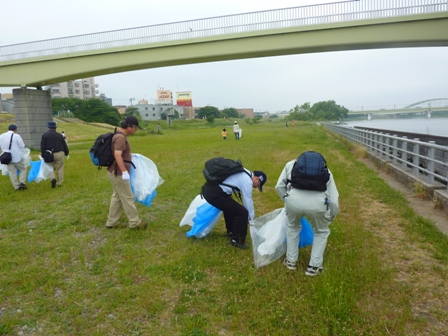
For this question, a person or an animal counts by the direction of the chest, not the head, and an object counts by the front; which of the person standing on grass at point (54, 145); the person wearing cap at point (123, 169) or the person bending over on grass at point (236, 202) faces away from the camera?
the person standing on grass at point (54, 145)

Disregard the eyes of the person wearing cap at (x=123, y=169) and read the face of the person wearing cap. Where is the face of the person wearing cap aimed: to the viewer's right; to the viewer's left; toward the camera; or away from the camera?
to the viewer's right

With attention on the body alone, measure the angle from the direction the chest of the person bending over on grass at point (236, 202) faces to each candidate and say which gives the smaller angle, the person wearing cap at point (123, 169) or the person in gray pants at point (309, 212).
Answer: the person in gray pants

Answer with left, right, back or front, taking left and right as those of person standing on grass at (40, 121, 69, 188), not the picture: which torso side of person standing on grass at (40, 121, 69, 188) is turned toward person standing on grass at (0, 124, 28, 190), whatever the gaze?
left

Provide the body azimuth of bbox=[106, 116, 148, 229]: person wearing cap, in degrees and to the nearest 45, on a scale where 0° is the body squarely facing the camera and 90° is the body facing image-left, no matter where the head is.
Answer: approximately 270°

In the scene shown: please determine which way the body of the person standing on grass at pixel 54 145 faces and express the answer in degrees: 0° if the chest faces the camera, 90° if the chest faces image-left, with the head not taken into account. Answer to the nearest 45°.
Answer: approximately 180°

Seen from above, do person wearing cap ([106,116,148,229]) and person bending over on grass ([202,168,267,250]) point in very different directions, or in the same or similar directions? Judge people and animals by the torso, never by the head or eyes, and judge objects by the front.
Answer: same or similar directions

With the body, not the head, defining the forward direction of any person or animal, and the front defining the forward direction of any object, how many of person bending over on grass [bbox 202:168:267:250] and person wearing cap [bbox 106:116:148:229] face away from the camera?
0

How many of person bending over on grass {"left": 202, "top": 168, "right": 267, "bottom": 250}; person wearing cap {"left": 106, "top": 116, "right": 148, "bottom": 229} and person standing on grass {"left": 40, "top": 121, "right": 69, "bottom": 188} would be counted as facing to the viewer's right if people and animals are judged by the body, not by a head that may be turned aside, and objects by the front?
2

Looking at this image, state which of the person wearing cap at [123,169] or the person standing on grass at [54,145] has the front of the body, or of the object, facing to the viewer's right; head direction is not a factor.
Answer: the person wearing cap

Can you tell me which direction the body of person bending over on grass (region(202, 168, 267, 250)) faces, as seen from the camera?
to the viewer's right
